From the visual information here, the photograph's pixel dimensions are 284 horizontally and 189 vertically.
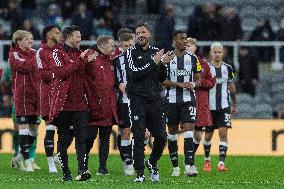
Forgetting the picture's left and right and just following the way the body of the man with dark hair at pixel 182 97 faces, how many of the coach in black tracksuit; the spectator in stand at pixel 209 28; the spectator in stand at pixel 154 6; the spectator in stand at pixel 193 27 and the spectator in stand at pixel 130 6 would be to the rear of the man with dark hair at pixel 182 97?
4

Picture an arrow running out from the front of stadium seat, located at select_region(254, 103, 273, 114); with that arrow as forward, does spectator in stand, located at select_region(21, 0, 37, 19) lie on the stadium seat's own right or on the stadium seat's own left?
on the stadium seat's own right

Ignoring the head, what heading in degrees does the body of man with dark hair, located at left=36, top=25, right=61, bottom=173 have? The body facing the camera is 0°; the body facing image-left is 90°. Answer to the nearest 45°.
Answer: approximately 270°

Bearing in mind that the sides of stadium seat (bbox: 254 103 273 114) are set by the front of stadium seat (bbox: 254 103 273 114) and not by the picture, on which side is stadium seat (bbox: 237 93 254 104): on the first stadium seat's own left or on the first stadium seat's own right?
on the first stadium seat's own right

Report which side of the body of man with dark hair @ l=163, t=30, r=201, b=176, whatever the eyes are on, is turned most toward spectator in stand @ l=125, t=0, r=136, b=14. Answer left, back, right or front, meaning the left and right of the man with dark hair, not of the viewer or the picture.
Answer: back

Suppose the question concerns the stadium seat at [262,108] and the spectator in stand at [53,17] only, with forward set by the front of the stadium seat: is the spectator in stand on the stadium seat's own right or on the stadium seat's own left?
on the stadium seat's own right

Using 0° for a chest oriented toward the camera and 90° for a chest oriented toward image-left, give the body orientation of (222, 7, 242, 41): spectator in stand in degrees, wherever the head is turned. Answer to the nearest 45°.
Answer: approximately 0°

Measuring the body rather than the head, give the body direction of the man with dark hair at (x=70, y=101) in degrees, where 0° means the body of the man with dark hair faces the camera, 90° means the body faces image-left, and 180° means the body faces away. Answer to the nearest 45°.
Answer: approximately 315°

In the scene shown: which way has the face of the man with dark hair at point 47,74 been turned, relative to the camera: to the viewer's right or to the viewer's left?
to the viewer's right
